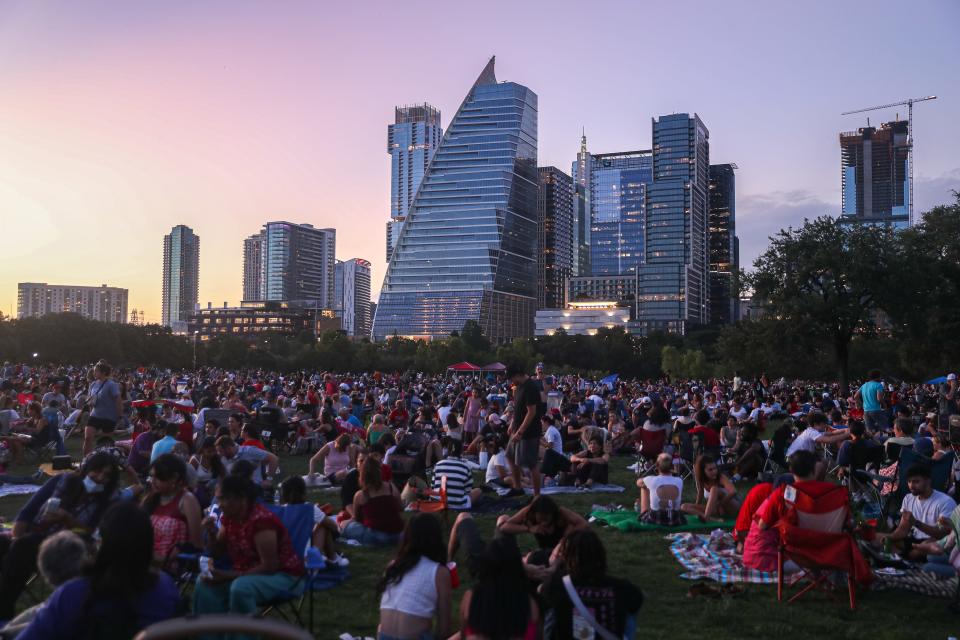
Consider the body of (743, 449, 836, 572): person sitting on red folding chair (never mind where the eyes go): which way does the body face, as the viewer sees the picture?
away from the camera

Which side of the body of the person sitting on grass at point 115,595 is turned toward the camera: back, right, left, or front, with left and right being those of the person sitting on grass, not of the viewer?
back

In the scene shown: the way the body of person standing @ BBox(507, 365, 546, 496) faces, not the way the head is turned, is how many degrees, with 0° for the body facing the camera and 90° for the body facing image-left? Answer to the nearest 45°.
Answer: approximately 90°

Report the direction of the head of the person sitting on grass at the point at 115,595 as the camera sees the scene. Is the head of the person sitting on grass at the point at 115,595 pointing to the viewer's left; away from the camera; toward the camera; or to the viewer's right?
away from the camera

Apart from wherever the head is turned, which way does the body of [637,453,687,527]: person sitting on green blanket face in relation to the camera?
away from the camera

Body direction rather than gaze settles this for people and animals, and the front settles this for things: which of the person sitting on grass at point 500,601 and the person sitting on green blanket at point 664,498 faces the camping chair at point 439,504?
the person sitting on grass at point 500,601

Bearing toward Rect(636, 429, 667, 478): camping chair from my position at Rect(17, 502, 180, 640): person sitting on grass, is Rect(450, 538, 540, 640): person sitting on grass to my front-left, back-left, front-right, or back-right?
front-right

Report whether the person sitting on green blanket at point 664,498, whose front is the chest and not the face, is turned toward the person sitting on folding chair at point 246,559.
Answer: no

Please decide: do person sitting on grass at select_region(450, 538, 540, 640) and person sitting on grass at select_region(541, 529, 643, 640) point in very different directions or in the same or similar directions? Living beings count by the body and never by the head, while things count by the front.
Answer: same or similar directions

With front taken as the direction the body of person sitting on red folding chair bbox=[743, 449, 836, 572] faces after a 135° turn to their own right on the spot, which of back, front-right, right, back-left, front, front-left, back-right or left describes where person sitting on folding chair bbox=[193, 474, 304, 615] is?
right

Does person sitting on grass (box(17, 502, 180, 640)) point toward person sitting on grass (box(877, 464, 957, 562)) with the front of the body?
no

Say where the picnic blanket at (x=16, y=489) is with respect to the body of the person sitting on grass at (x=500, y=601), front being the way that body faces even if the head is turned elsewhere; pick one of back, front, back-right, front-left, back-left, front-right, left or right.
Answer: front-left

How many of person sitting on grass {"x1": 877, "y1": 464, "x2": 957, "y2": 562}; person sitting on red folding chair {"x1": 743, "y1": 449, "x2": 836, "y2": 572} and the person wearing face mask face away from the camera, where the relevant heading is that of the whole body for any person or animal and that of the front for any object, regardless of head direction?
1

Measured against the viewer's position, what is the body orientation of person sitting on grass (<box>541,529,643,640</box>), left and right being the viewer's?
facing away from the viewer

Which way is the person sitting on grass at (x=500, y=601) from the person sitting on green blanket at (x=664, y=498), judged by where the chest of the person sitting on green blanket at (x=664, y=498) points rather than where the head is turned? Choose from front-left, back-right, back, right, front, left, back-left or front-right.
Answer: back
